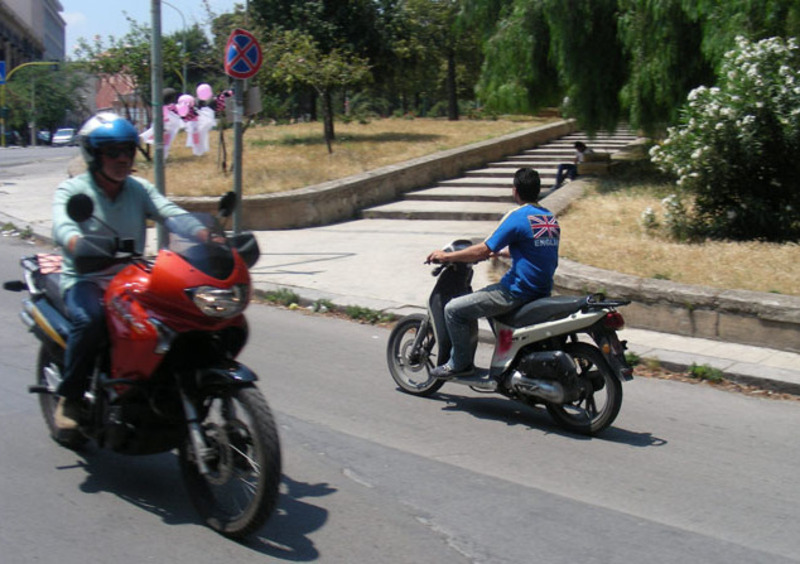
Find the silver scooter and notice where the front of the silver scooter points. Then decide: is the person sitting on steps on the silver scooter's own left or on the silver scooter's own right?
on the silver scooter's own right

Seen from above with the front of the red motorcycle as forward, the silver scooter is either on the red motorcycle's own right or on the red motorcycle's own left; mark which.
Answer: on the red motorcycle's own left

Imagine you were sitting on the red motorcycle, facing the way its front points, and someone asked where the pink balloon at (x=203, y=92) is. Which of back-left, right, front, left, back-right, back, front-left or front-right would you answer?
back-left

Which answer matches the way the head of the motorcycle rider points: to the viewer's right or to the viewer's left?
to the viewer's right

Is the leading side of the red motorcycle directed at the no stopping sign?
no

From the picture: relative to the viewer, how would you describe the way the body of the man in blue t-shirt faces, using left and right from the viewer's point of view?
facing away from the viewer and to the left of the viewer

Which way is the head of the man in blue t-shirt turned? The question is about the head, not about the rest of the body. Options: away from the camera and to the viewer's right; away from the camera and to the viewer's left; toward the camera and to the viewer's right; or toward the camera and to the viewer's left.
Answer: away from the camera and to the viewer's left

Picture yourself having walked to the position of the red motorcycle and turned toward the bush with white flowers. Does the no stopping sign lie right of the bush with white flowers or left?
left

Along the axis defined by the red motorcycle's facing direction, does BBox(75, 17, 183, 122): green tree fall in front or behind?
behind

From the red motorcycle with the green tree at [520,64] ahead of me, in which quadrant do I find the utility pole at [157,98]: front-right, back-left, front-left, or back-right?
front-left

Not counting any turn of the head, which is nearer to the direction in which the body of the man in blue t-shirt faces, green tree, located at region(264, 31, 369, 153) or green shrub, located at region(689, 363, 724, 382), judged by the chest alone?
the green tree

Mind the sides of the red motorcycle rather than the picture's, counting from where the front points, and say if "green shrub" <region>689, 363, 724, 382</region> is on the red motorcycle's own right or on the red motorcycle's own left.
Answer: on the red motorcycle's own left

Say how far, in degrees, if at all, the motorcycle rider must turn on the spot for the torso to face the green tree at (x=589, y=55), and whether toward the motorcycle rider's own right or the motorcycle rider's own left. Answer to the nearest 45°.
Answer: approximately 90° to the motorcycle rider's own left

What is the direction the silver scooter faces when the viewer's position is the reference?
facing away from the viewer and to the left of the viewer

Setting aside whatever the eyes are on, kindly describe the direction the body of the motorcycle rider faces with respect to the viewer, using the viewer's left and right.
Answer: facing the viewer and to the right of the viewer

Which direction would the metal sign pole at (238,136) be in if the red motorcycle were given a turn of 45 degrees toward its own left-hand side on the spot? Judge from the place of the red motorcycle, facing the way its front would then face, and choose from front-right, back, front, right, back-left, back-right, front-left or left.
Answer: left

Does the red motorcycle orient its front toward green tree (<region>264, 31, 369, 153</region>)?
no

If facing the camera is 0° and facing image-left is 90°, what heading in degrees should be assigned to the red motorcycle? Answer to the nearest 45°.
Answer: approximately 315°
